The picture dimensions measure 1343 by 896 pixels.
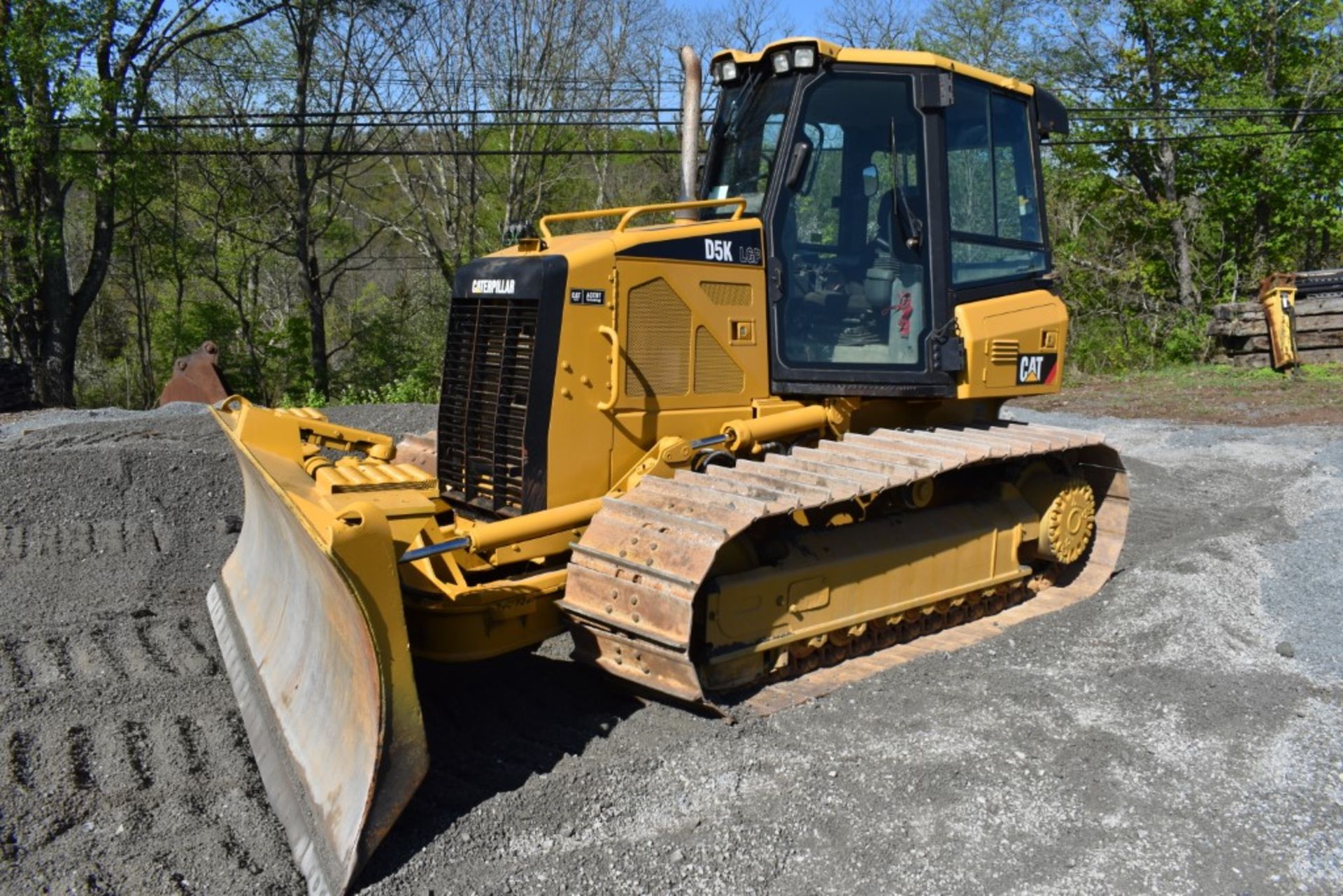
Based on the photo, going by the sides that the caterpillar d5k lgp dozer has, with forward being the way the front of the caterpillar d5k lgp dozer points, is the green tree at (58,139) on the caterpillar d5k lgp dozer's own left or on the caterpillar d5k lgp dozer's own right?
on the caterpillar d5k lgp dozer's own right

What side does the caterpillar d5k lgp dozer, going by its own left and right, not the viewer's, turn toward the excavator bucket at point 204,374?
right

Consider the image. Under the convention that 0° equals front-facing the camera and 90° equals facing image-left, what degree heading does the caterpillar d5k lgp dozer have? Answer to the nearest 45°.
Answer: approximately 45°

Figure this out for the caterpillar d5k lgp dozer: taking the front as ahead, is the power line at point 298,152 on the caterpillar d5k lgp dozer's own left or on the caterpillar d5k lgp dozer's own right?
on the caterpillar d5k lgp dozer's own right
